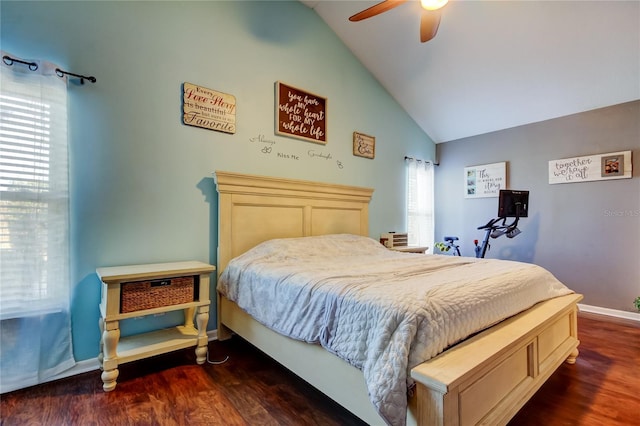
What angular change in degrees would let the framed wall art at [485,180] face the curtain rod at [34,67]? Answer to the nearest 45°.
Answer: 0° — it already faces it

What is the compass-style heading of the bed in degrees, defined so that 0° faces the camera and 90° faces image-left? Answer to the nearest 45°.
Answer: approximately 315°

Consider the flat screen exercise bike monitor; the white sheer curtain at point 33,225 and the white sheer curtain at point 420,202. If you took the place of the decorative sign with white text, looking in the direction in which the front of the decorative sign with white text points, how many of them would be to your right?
1

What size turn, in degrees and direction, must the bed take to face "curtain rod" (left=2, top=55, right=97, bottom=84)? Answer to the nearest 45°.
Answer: approximately 135° to its right

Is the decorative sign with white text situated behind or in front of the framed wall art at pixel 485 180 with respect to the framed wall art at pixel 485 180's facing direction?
in front

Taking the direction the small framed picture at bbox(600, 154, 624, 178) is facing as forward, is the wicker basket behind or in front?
in front

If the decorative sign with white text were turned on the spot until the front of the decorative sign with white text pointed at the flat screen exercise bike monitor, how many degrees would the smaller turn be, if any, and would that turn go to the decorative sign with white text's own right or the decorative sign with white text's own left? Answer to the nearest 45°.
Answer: approximately 45° to the decorative sign with white text's own left

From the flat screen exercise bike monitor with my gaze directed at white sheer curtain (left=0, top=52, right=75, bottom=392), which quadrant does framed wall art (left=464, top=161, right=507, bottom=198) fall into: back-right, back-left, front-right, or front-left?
back-right
